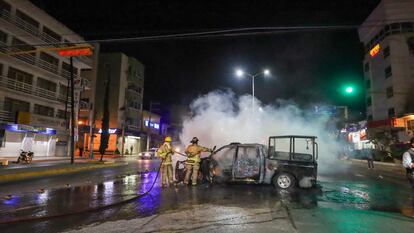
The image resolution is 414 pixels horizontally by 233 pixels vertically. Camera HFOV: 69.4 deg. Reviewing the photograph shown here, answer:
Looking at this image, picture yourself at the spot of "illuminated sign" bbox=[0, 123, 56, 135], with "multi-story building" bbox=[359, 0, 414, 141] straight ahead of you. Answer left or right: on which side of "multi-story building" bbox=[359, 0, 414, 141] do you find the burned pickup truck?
right

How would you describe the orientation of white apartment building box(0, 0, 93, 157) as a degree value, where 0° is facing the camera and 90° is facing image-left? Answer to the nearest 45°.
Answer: approximately 315°

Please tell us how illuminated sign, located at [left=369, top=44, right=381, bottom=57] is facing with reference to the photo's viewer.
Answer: facing the viewer and to the left of the viewer

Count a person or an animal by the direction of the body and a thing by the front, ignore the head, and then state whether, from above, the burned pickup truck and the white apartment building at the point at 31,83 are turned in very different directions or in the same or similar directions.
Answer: very different directions

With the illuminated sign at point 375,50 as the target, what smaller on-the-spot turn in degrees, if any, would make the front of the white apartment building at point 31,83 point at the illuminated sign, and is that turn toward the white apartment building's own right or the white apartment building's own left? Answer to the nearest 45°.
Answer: approximately 45° to the white apartment building's own left

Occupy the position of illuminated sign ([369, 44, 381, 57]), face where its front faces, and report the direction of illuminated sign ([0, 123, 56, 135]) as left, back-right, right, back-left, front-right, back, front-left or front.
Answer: front

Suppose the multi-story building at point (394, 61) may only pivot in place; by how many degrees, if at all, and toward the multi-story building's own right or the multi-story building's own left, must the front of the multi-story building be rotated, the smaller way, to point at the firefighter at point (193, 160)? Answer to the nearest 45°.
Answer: approximately 45° to the multi-story building's own left

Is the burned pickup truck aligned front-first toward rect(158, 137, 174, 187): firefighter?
yes

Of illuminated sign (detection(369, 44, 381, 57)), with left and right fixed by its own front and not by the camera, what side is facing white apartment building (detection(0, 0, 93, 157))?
front

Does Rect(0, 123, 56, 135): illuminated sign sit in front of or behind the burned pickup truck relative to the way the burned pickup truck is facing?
in front

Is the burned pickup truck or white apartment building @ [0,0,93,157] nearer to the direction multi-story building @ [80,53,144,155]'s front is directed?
the burned pickup truck

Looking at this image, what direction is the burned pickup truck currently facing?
to the viewer's left

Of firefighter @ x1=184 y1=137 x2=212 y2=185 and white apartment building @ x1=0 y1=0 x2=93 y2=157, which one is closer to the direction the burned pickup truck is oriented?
the firefighter

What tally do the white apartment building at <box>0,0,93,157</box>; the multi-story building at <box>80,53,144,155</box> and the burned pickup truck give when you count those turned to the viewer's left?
1

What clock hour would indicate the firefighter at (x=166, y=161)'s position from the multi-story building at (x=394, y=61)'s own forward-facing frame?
The firefighter is roughly at 11 o'clock from the multi-story building.
